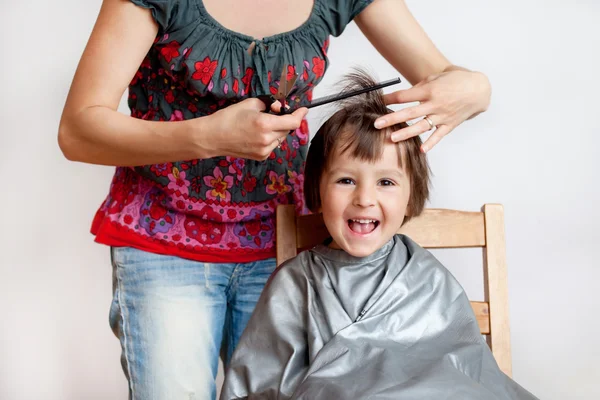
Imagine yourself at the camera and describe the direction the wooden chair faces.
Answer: facing the viewer

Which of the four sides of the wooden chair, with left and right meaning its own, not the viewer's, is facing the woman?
right

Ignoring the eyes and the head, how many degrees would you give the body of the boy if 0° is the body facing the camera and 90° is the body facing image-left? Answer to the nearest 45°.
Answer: approximately 0°
